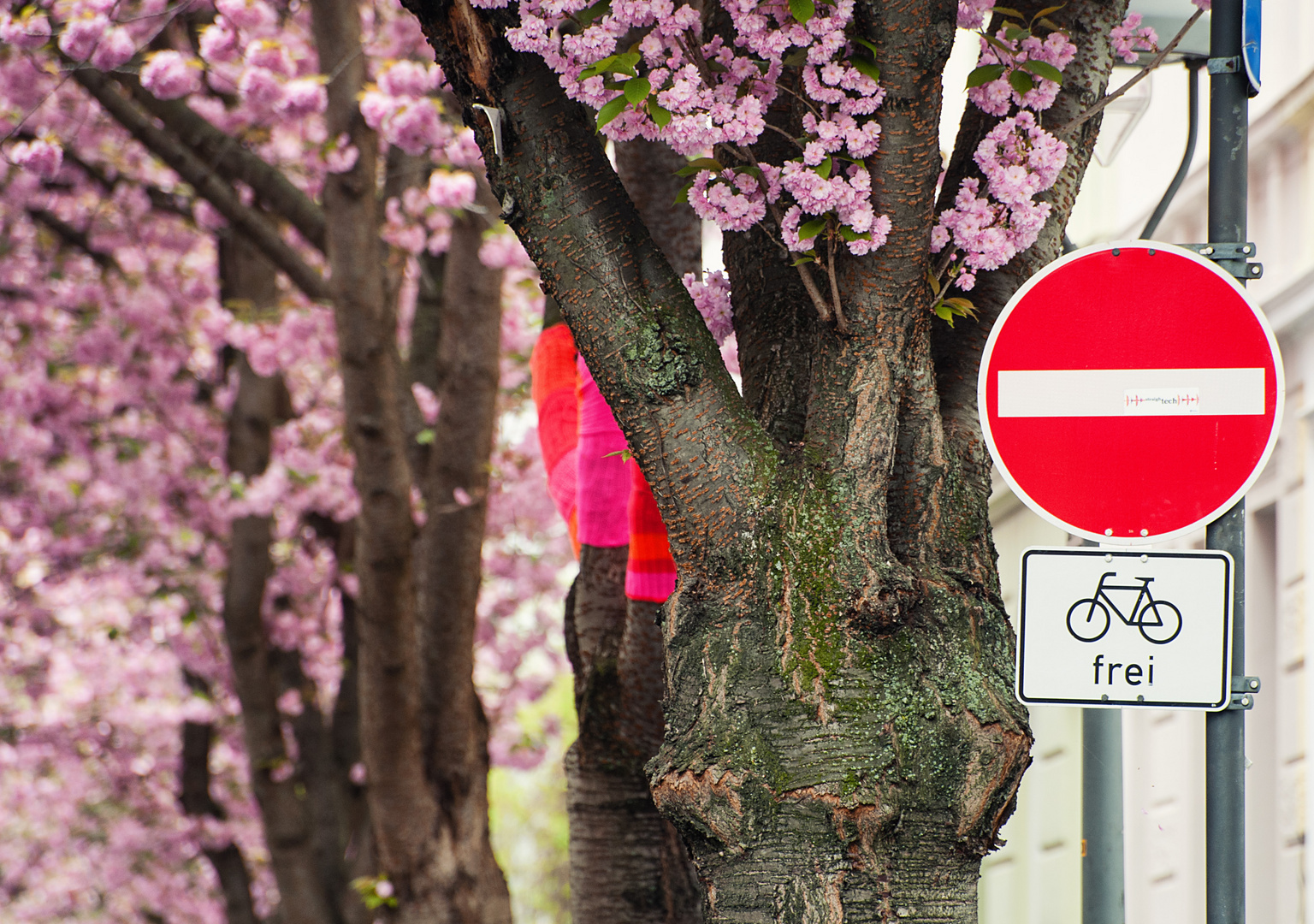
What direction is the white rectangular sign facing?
toward the camera

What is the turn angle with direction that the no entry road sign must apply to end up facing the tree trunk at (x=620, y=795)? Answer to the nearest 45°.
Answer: approximately 135° to its right

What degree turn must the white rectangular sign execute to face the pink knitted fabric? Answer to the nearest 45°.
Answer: approximately 135° to its right

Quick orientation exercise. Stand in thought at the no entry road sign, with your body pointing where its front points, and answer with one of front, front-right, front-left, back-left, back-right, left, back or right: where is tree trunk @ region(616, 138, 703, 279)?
back-right

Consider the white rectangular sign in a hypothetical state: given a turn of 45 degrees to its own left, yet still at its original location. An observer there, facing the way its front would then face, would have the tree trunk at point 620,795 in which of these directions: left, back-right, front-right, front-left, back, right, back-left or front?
back

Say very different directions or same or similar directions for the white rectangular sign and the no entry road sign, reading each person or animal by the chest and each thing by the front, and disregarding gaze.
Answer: same or similar directions

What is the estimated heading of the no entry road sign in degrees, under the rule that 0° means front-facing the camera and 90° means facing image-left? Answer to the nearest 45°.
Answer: approximately 0°

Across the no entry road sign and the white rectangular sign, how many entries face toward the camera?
2
